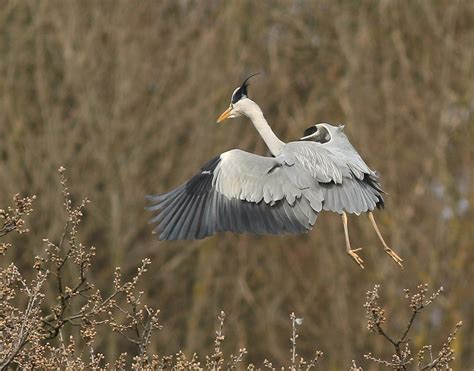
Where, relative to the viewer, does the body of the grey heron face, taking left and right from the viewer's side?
facing away from the viewer and to the left of the viewer
